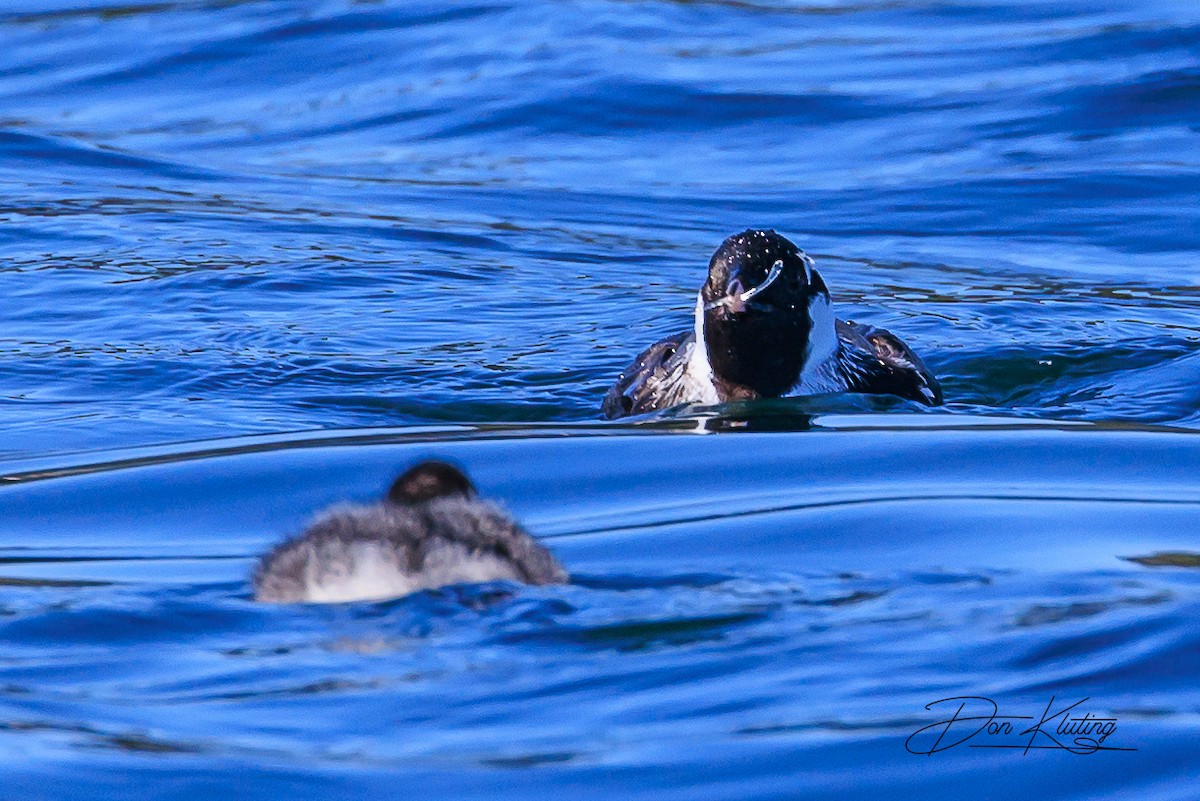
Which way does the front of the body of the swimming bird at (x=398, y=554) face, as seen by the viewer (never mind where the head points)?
away from the camera

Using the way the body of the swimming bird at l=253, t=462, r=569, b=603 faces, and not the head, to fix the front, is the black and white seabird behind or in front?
in front

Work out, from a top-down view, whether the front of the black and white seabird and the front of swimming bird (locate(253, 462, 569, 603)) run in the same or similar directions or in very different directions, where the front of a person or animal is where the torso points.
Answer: very different directions

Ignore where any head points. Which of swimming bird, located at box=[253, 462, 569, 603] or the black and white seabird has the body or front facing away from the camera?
the swimming bird

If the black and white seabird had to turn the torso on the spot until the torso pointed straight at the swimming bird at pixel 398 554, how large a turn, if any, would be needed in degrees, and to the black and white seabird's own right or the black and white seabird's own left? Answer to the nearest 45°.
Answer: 0° — it already faces it

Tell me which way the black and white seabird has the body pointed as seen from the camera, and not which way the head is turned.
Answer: toward the camera
